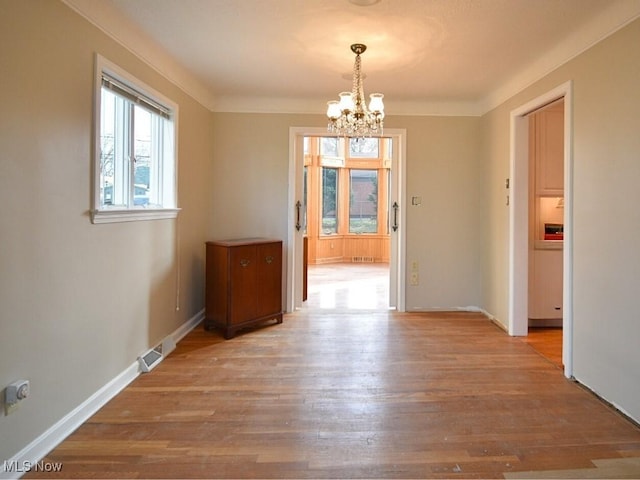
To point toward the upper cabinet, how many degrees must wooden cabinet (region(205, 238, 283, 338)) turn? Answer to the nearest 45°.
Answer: approximately 45° to its left

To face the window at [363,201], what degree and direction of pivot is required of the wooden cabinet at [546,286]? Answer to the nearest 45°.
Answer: approximately 135° to its right

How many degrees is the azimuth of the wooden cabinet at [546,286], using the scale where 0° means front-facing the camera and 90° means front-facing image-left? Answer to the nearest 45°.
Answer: approximately 0°

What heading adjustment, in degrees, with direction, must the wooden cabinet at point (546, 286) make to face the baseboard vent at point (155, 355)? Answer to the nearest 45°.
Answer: approximately 45° to its right

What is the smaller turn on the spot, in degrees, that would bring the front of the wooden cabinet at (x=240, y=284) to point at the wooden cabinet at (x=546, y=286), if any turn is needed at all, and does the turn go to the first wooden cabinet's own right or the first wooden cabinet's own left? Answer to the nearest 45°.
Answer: approximately 45° to the first wooden cabinet's own left

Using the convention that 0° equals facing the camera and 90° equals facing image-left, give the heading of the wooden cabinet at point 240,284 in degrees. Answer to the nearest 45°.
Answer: approximately 315°

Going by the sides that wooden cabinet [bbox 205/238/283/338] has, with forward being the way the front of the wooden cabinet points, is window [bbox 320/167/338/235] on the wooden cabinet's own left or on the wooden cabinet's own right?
on the wooden cabinet's own left

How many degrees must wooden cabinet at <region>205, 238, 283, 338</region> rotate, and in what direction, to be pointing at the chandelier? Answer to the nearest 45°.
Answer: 0° — it already faces it
